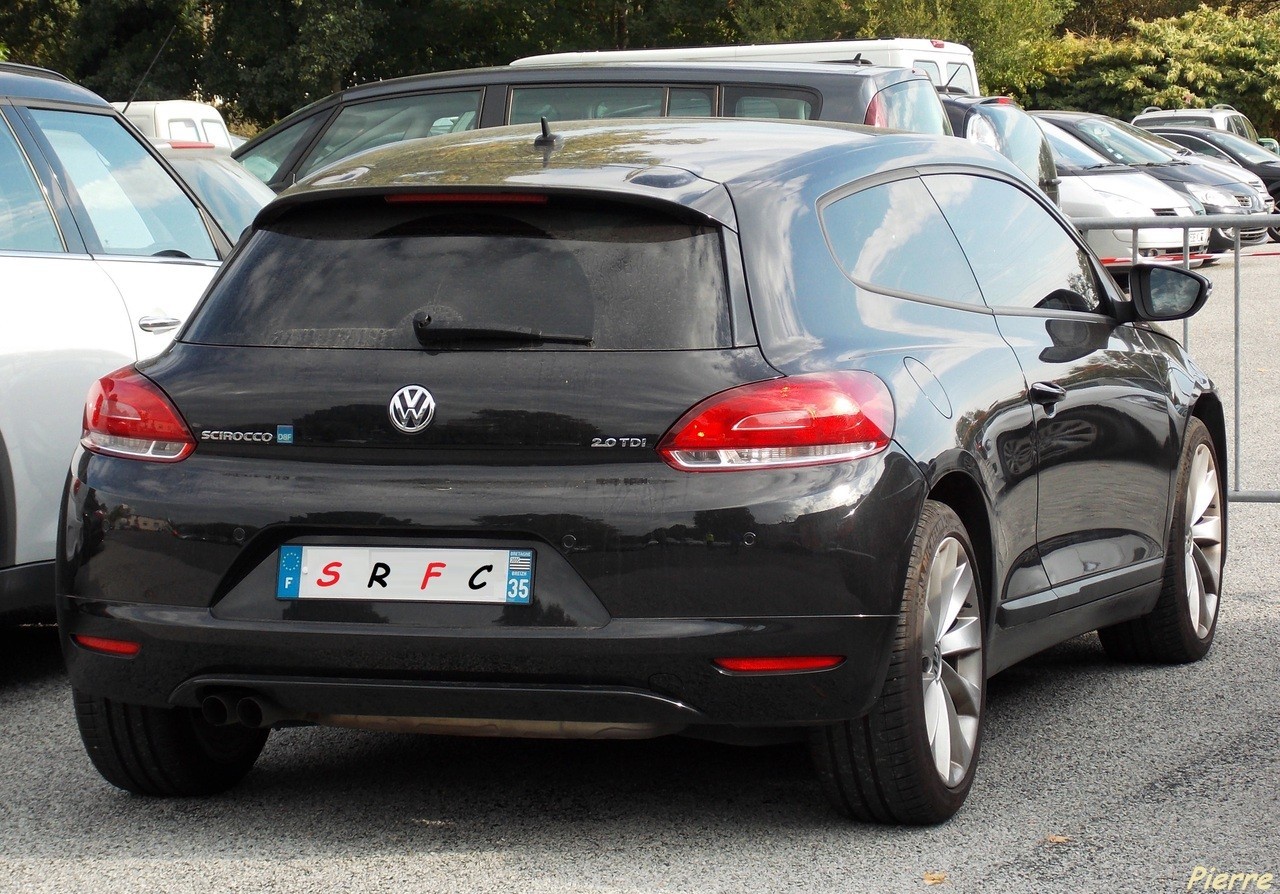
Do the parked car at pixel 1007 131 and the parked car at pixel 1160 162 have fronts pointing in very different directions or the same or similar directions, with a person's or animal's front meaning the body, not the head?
very different directions

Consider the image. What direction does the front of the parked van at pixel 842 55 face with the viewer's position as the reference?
facing away from the viewer and to the left of the viewer

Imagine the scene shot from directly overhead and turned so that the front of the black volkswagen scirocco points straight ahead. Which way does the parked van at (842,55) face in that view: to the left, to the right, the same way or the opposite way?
to the left

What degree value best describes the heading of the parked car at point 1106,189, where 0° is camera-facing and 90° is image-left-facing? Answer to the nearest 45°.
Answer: approximately 315°

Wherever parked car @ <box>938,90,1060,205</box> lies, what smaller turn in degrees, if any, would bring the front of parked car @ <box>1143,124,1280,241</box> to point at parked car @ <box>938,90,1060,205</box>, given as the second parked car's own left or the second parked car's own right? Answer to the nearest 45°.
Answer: approximately 45° to the second parked car's own right

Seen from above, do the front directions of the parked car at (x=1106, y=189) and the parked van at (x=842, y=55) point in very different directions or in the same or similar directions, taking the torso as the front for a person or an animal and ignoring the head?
very different directions

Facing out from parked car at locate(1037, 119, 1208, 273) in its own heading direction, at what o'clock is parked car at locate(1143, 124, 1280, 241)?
parked car at locate(1143, 124, 1280, 241) is roughly at 8 o'clock from parked car at locate(1037, 119, 1208, 273).

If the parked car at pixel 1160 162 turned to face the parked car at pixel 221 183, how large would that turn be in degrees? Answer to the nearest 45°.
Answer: approximately 45° to its right

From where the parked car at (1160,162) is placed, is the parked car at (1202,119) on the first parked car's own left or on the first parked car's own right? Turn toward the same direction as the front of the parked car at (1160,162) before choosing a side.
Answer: on the first parked car's own left
